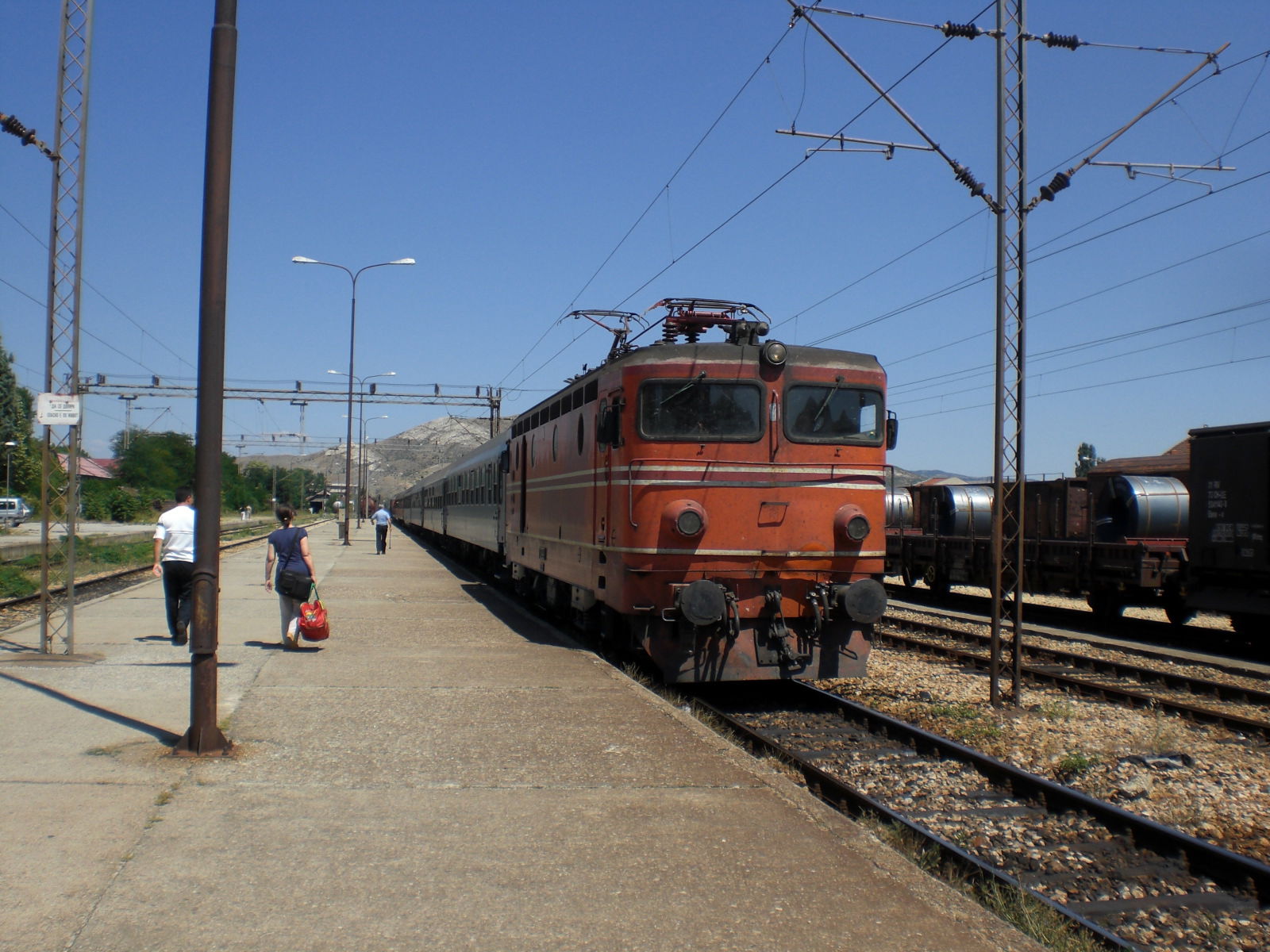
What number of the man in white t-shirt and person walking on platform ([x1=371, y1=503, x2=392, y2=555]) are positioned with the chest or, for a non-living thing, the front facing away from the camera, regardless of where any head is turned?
2

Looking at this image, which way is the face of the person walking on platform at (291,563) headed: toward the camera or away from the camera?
away from the camera

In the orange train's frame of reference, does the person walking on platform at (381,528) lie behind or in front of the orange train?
behind

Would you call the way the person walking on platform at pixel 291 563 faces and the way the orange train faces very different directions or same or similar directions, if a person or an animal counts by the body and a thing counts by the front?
very different directions

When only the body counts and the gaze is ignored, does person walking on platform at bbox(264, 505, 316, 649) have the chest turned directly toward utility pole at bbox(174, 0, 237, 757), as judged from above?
no

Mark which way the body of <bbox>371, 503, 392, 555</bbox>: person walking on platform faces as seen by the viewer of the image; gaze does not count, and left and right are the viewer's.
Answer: facing away from the viewer

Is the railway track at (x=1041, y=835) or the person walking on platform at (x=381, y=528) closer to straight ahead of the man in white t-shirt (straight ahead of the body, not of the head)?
the person walking on platform

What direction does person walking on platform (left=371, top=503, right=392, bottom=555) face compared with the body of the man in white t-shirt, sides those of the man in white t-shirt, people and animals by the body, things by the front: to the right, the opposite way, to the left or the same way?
the same way

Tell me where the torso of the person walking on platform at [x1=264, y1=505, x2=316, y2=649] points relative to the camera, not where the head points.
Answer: away from the camera

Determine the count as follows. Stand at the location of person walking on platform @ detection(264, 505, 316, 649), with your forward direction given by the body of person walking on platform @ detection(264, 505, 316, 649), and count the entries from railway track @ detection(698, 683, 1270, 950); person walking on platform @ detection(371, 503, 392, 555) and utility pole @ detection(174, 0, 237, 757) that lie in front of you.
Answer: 1

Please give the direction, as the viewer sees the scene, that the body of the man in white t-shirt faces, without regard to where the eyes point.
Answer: away from the camera

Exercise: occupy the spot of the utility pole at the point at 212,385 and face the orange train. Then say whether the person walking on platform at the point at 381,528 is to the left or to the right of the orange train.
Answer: left

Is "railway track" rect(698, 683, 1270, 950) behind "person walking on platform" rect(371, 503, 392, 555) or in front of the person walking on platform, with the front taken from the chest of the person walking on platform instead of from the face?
behind

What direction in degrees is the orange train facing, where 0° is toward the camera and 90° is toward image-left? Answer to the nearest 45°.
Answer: approximately 315°

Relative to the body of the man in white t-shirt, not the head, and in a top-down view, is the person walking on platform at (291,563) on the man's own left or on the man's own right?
on the man's own right
